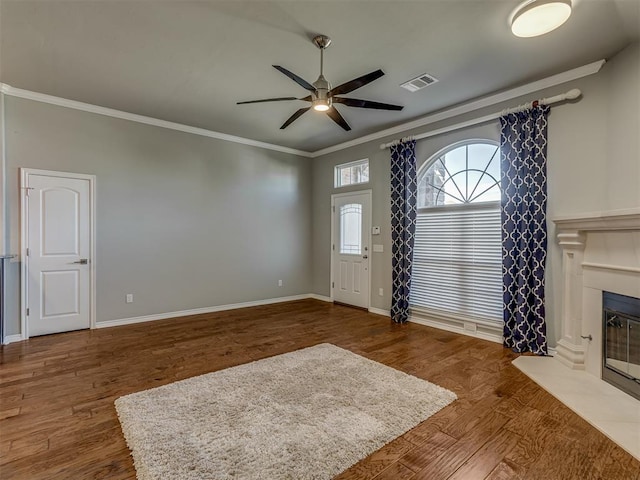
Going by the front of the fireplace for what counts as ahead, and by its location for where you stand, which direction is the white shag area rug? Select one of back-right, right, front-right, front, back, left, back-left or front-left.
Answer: front

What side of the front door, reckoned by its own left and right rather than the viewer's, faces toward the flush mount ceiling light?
left

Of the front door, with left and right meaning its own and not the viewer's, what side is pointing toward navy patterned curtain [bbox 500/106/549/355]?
left

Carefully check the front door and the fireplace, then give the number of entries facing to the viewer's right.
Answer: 0

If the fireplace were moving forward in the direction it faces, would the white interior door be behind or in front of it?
in front

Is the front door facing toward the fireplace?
no

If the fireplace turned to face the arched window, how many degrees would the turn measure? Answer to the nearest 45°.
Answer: approximately 90° to its right

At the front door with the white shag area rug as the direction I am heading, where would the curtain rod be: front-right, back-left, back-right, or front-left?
front-left

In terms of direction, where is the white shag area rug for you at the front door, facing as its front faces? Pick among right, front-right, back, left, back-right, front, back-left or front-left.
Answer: front-left

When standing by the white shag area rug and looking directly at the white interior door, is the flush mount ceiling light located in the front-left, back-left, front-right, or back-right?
back-right

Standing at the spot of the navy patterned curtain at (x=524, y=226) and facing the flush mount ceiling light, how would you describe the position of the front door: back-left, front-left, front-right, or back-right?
back-right

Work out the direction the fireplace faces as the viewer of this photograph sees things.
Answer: facing the viewer and to the left of the viewer

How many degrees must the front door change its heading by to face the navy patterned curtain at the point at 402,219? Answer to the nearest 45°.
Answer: approximately 90° to its left
